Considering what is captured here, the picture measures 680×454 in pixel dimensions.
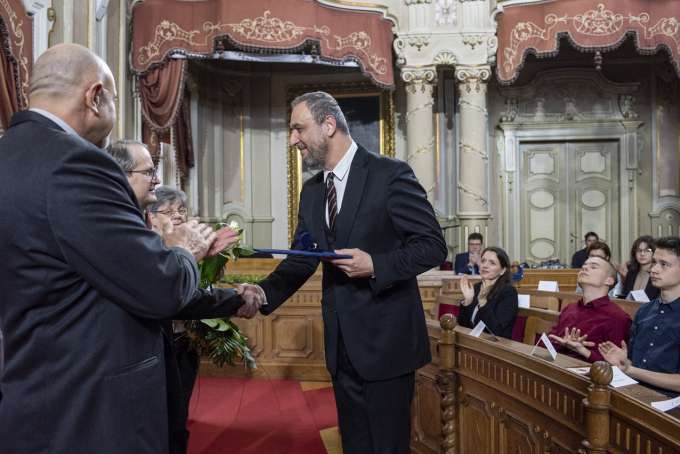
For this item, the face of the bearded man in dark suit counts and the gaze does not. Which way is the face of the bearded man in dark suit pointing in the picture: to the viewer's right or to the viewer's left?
to the viewer's left

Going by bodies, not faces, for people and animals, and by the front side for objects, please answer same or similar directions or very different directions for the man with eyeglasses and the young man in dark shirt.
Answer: very different directions

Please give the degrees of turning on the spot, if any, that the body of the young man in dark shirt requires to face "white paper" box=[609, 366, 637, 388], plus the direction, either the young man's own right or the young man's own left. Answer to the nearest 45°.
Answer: approximately 45° to the young man's own left

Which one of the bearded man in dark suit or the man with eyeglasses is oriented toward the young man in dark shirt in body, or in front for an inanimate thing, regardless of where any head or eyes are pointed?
the man with eyeglasses

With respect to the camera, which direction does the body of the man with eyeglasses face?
to the viewer's right

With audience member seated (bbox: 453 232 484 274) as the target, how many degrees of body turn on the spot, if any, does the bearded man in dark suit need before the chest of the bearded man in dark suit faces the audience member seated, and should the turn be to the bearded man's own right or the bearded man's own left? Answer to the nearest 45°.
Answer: approximately 135° to the bearded man's own right

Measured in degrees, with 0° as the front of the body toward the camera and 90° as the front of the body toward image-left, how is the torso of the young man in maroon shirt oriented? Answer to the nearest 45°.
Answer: approximately 45°

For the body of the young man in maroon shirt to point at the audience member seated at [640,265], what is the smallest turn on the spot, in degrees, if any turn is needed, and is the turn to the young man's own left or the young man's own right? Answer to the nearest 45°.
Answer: approximately 135° to the young man's own right

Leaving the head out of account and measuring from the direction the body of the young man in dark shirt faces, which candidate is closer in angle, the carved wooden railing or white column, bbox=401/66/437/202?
the carved wooden railing

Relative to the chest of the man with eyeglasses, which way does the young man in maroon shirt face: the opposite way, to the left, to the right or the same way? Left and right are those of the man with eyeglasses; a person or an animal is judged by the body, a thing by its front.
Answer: the opposite way

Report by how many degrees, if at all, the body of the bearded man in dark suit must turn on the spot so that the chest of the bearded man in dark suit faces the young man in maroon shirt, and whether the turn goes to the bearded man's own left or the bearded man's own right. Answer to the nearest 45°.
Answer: approximately 180°
